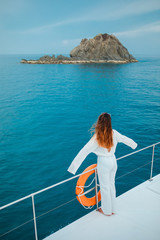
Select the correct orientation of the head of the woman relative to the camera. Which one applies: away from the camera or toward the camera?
away from the camera

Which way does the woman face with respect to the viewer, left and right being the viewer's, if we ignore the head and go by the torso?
facing away from the viewer and to the left of the viewer
